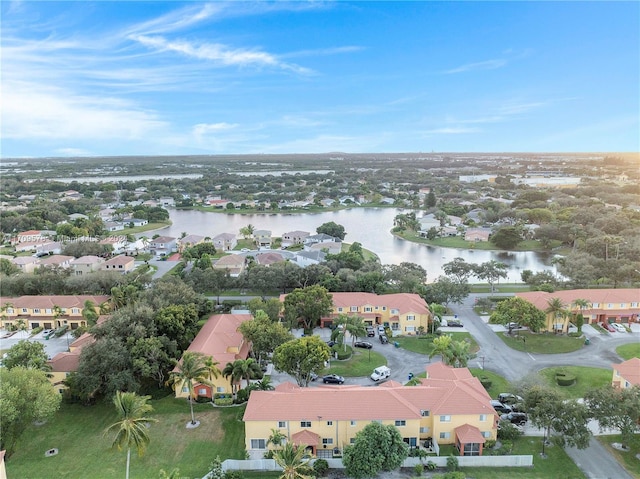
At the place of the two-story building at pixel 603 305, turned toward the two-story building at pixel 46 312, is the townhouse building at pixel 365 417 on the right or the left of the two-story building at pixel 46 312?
left

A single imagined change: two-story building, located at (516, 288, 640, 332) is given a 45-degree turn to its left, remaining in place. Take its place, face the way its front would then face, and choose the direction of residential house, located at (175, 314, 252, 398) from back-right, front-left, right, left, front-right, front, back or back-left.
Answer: right

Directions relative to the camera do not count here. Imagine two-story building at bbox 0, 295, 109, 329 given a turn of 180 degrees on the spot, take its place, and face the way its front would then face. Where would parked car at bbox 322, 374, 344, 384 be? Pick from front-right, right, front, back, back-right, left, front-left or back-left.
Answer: back-right

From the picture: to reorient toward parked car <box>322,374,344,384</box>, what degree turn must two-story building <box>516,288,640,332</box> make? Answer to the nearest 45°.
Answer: approximately 45° to its right

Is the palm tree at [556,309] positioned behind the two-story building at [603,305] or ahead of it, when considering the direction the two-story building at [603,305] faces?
ahead

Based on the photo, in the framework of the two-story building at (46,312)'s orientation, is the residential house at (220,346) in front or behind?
in front

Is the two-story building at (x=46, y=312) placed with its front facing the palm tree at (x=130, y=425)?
yes

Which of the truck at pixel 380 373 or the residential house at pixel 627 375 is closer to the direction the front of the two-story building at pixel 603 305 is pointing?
the residential house

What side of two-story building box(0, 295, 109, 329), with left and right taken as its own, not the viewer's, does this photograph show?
front

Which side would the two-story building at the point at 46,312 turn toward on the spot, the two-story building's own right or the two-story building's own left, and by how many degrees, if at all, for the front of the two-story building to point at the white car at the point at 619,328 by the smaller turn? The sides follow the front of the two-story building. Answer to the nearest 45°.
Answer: approximately 45° to the two-story building's own left

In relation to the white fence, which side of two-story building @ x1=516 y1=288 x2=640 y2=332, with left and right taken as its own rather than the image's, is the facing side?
front

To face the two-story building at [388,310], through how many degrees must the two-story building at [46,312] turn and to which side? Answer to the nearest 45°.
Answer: approximately 45° to its left

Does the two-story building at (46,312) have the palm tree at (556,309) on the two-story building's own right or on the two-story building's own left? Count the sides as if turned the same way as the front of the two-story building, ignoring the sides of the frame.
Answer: on the two-story building's own left

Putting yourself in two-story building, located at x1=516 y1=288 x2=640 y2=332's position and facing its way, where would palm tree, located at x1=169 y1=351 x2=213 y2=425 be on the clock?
The palm tree is roughly at 1 o'clock from the two-story building.

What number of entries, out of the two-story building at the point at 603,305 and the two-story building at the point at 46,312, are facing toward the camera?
2

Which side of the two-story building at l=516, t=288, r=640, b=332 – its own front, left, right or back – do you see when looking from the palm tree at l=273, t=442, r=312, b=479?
front

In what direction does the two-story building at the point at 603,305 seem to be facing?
toward the camera
